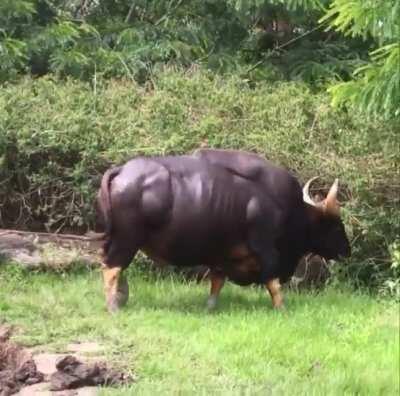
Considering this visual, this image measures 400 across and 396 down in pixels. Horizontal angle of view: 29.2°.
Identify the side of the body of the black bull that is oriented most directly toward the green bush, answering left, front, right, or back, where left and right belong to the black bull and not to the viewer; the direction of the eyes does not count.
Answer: left

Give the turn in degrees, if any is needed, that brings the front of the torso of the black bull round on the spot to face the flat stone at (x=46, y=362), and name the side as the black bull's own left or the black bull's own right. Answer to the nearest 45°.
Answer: approximately 135° to the black bull's own right

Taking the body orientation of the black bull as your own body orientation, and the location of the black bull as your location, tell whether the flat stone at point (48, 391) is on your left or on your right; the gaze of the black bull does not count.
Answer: on your right

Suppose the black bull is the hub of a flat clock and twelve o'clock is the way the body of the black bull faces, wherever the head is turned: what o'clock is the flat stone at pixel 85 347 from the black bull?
The flat stone is roughly at 4 o'clock from the black bull.

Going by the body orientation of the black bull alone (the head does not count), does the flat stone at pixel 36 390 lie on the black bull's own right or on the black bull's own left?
on the black bull's own right

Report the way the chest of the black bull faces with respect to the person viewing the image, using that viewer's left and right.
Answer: facing to the right of the viewer
